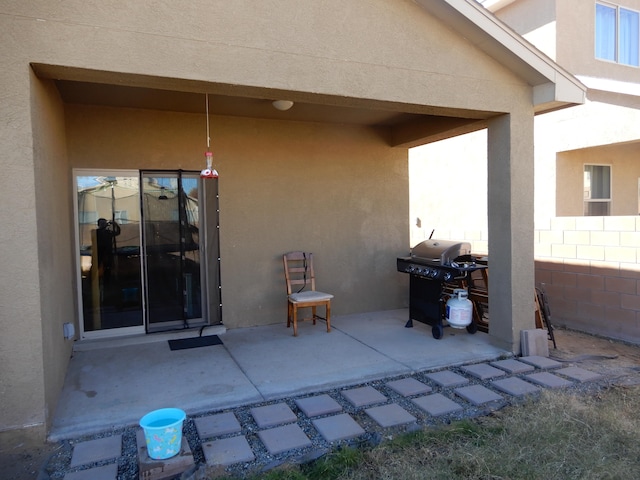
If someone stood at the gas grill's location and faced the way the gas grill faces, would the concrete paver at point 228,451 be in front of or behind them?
in front

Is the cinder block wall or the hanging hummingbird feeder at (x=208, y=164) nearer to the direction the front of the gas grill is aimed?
the hanging hummingbird feeder

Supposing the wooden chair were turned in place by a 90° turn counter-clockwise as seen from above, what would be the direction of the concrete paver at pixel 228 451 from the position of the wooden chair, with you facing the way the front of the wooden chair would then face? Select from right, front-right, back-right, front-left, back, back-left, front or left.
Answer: back-right

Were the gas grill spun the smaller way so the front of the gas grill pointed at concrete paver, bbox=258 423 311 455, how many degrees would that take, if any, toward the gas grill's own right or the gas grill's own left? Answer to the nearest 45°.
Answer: approximately 45° to the gas grill's own left

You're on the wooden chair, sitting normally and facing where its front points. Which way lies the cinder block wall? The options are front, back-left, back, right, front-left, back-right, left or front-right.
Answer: front-left

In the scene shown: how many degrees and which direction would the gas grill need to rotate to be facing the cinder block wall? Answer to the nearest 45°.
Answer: approximately 180°

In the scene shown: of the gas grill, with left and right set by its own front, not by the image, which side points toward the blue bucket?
front

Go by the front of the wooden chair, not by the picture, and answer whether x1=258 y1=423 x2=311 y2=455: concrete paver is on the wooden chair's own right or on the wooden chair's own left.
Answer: on the wooden chair's own right

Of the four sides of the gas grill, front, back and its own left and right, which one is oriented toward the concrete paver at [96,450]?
front

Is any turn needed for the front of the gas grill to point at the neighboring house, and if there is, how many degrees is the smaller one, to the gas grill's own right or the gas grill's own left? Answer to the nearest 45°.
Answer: approximately 180°

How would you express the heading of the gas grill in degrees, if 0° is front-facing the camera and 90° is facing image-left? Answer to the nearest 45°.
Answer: approximately 45°

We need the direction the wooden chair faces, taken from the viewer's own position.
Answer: facing the viewer and to the right of the viewer

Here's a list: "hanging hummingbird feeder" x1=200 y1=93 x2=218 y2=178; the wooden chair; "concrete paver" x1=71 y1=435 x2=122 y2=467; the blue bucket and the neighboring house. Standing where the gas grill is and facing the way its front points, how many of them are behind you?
1

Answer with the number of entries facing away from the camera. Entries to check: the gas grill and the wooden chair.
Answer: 0

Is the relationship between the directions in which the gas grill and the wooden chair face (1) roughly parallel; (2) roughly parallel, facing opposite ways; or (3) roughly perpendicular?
roughly perpendicular
